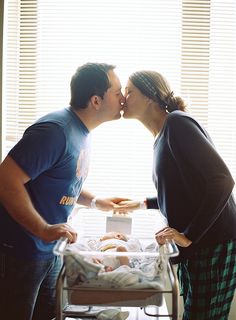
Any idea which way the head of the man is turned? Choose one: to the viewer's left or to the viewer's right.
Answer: to the viewer's right

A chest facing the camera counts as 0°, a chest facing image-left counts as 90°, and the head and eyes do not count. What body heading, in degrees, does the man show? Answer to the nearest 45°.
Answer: approximately 270°

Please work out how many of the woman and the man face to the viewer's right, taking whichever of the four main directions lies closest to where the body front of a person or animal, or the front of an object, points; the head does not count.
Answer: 1

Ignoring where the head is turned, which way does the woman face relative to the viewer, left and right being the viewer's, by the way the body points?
facing to the left of the viewer

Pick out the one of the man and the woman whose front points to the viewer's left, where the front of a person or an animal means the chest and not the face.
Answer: the woman

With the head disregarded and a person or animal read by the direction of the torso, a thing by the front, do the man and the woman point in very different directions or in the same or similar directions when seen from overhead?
very different directions

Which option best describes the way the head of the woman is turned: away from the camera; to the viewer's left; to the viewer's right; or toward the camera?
to the viewer's left
